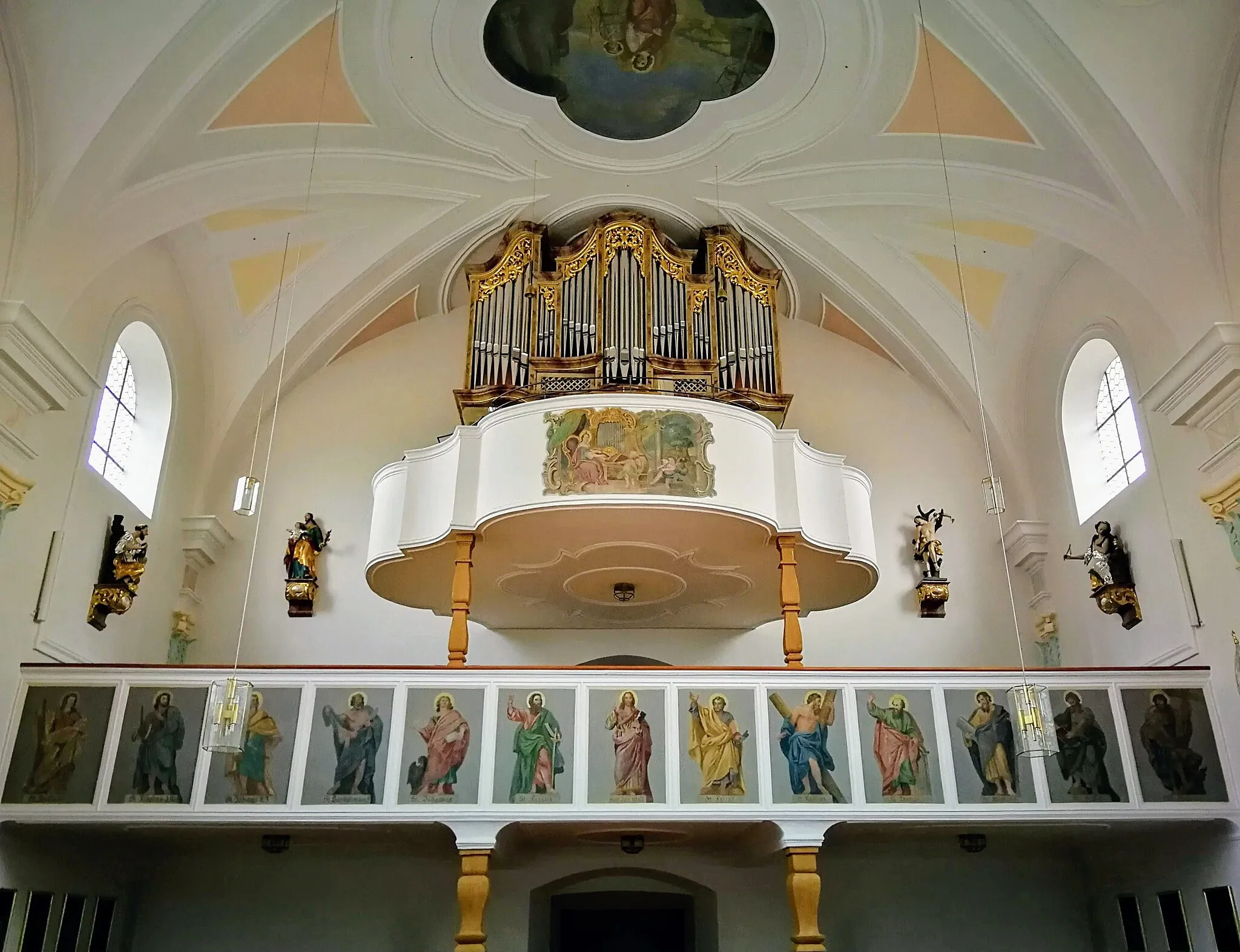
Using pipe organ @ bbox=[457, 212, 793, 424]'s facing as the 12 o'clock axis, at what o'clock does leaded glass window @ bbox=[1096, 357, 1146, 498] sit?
The leaded glass window is roughly at 9 o'clock from the pipe organ.

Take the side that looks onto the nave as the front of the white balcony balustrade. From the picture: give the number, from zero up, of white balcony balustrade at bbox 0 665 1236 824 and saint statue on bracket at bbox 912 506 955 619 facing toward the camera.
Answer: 2

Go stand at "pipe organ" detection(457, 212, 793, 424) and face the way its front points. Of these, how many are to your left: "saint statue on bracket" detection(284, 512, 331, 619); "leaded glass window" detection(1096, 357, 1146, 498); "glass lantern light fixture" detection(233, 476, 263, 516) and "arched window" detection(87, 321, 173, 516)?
1

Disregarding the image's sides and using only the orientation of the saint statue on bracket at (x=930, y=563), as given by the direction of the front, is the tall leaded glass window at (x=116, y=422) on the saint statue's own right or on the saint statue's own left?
on the saint statue's own right

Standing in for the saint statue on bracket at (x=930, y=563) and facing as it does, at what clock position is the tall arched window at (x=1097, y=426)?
The arched window is roughly at 10 o'clock from the saint statue on bracket.

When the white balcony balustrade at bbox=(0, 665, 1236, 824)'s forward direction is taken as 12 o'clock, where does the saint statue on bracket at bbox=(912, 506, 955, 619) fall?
The saint statue on bracket is roughly at 8 o'clock from the white balcony balustrade.

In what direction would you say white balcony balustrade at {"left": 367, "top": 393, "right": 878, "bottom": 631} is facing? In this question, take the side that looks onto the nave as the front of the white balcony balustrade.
toward the camera

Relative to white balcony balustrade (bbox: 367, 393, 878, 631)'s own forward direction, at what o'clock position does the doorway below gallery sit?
The doorway below gallery is roughly at 6 o'clock from the white balcony balustrade.

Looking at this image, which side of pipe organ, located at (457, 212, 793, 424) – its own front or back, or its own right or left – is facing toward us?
front

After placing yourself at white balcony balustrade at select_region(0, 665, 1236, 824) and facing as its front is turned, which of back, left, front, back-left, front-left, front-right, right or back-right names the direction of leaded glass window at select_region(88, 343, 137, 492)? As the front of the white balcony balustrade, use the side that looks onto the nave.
right

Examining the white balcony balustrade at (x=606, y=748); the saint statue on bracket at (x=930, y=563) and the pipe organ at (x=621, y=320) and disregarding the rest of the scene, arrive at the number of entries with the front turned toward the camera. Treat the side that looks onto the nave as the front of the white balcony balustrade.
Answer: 3

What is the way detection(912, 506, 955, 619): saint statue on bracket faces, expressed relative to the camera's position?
facing the viewer

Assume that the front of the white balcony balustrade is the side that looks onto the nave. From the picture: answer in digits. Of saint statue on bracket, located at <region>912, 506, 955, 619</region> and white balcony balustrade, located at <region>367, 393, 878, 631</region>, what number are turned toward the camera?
2

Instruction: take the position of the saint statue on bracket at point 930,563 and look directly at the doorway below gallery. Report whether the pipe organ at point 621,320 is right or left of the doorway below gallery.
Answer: left
